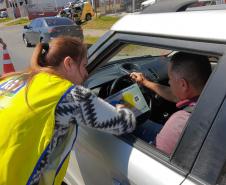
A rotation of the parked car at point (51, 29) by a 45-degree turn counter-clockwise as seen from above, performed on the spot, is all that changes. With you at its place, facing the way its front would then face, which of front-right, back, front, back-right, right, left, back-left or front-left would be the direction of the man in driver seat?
left

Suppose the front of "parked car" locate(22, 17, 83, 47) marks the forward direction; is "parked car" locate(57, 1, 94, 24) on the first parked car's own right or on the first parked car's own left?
on the first parked car's own right

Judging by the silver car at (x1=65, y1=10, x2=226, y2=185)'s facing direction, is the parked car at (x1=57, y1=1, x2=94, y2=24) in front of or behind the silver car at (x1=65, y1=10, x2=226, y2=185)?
in front

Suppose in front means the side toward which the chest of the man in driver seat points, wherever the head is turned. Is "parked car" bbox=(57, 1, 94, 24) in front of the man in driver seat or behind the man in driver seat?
in front

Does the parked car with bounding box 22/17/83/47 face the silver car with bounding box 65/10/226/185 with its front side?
no

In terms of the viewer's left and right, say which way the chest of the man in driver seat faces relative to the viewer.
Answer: facing away from the viewer and to the left of the viewer

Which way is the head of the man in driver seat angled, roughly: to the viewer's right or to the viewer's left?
to the viewer's left
